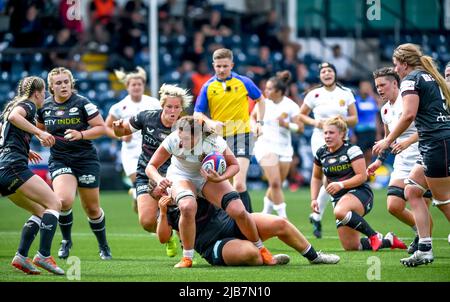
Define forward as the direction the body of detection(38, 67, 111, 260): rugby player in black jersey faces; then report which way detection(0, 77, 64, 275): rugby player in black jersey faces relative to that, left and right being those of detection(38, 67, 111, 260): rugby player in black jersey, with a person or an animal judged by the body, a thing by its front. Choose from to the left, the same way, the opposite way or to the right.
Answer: to the left

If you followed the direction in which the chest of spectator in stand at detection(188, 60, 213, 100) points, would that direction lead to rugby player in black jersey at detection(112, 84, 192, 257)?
yes

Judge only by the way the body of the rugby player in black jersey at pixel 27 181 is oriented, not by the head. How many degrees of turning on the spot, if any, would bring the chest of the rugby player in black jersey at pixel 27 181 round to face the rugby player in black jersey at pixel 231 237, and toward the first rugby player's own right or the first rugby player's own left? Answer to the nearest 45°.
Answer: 0° — they already face them

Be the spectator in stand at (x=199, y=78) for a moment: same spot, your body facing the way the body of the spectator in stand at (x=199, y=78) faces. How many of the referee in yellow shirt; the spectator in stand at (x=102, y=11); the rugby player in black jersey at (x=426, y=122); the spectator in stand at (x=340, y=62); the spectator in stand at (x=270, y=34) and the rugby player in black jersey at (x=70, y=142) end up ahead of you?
3

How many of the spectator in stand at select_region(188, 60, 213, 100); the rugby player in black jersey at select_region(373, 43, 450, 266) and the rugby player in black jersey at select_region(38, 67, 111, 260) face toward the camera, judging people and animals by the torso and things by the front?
2

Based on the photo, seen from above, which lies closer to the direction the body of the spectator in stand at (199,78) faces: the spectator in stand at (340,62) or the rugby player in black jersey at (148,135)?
the rugby player in black jersey

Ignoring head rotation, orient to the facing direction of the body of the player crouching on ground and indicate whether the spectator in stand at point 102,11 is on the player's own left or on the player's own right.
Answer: on the player's own right

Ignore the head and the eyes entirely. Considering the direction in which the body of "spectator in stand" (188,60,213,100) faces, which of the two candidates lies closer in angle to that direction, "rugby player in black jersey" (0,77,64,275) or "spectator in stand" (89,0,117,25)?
the rugby player in black jersey
